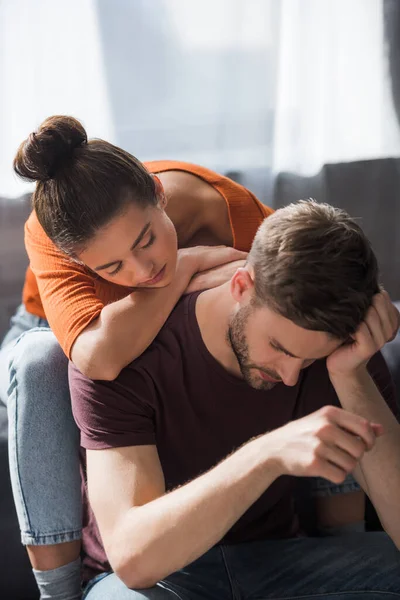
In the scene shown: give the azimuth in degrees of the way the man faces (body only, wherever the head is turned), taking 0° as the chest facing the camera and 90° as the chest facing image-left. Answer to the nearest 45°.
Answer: approximately 315°

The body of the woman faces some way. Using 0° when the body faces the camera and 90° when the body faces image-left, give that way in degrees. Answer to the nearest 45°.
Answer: approximately 315°
